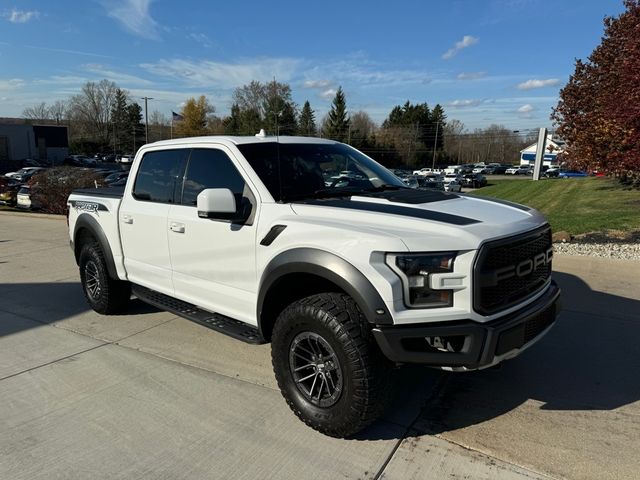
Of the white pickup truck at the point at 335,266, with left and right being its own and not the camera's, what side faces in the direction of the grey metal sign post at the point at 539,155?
left

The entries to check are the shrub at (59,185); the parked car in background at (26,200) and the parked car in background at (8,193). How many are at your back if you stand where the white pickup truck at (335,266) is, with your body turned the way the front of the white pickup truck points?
3

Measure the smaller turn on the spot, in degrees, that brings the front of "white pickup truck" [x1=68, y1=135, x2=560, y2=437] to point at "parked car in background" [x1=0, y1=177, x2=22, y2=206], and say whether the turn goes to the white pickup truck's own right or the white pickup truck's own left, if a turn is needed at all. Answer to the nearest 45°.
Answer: approximately 180°

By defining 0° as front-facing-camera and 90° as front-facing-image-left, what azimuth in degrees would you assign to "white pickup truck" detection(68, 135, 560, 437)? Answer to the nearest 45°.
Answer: approximately 315°

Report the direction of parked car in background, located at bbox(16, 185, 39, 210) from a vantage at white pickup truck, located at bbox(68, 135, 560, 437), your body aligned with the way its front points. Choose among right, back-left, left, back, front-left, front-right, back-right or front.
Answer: back

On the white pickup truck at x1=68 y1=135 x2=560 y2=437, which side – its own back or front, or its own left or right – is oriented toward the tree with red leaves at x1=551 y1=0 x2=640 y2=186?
left

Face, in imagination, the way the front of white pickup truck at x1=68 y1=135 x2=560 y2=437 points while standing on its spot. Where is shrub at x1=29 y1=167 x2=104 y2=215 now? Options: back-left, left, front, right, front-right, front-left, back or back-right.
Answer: back
